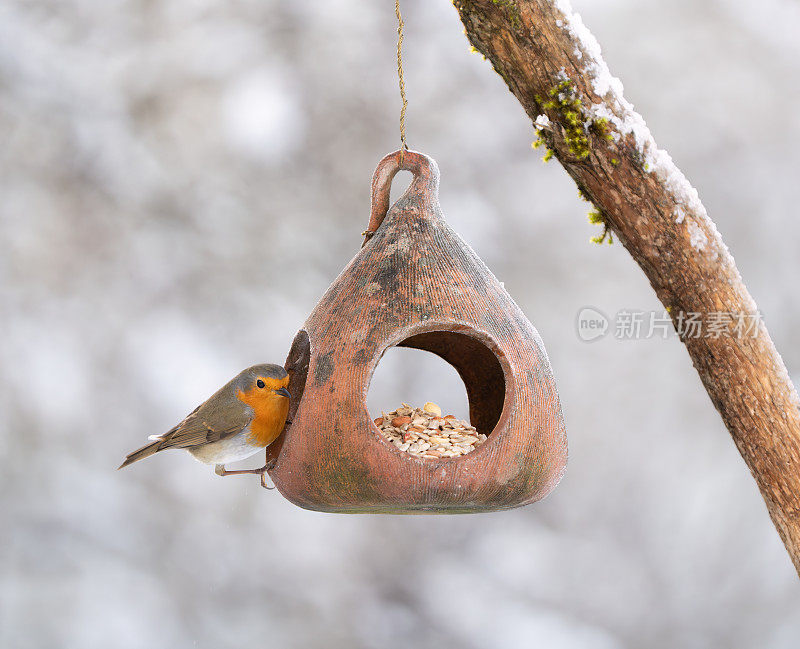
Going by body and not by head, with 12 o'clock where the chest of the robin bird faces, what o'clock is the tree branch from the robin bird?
The tree branch is roughly at 1 o'clock from the robin bird.

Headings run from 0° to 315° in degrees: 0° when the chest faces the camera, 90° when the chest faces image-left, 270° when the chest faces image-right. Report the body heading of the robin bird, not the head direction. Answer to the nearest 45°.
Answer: approximately 270°

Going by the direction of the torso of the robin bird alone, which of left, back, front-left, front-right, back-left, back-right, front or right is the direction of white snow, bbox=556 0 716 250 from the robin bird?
front-right
